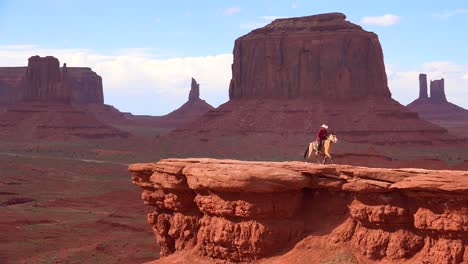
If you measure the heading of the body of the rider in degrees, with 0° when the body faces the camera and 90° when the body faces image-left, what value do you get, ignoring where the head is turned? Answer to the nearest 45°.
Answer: approximately 270°
